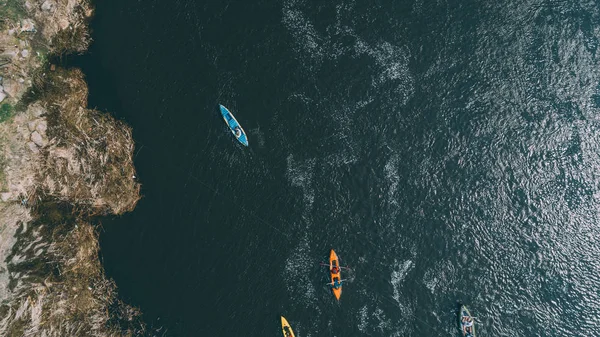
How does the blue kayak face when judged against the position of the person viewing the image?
facing away from the viewer and to the left of the viewer

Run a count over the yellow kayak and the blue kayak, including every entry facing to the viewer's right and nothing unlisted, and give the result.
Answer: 0

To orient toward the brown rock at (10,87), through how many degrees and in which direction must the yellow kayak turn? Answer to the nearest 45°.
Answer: approximately 45° to its left

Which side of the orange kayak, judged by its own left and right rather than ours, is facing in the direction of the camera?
back

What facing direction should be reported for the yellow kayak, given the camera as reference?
facing away from the viewer and to the left of the viewer

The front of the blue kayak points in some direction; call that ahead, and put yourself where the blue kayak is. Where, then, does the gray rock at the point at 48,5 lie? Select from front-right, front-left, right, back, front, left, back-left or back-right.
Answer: front-left

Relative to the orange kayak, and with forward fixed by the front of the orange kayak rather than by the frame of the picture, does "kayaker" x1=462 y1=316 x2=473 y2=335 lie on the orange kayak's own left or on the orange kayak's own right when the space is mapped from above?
on the orange kayak's own right

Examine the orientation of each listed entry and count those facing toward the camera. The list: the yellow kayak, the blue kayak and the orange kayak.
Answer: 0

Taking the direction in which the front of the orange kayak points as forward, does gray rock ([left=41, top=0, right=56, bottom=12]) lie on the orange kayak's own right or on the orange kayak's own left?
on the orange kayak's own left
